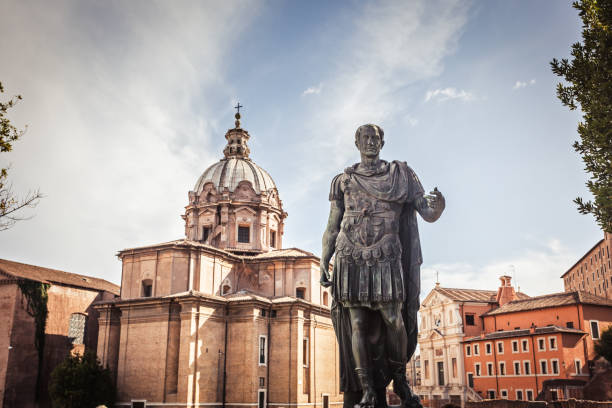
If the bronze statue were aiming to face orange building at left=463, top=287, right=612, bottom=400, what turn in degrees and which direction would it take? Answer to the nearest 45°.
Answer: approximately 180°

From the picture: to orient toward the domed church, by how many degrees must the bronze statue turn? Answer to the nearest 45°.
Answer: approximately 180°

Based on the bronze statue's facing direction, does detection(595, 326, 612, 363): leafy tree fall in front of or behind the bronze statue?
behind

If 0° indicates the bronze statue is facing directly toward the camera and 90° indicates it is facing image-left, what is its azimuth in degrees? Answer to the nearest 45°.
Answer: approximately 0°

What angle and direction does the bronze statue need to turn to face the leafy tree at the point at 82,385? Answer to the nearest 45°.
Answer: approximately 135° to its right
